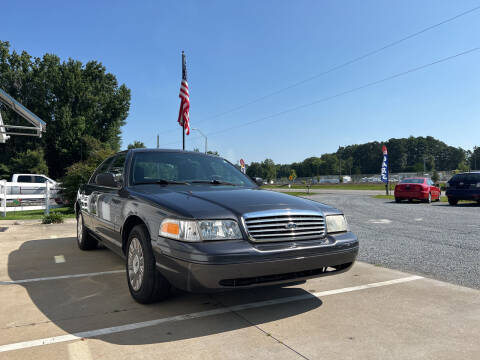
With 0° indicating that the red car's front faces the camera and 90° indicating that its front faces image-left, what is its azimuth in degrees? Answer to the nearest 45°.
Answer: approximately 225°

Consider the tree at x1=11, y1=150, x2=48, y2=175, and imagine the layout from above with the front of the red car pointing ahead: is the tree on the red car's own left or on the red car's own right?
on the red car's own left

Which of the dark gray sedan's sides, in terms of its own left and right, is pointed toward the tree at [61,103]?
back

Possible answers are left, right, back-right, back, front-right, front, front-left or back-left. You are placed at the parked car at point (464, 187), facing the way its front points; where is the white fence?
back-left

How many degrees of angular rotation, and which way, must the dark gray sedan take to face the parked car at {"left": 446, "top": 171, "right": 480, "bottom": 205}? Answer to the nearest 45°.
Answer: approximately 90° to its left

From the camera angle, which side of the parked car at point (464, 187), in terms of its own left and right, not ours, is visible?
back

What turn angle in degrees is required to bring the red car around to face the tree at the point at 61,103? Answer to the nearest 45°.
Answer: approximately 135° to its left

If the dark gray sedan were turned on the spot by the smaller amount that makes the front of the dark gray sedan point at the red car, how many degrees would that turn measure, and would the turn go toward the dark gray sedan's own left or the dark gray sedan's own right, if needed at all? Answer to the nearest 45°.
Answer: approximately 90° to the dark gray sedan's own left

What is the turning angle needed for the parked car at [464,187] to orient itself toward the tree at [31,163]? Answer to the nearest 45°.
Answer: approximately 90° to its left

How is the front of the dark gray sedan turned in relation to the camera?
facing the viewer and to the right of the viewer

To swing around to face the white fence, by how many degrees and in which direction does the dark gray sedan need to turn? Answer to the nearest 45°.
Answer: approximately 180°
